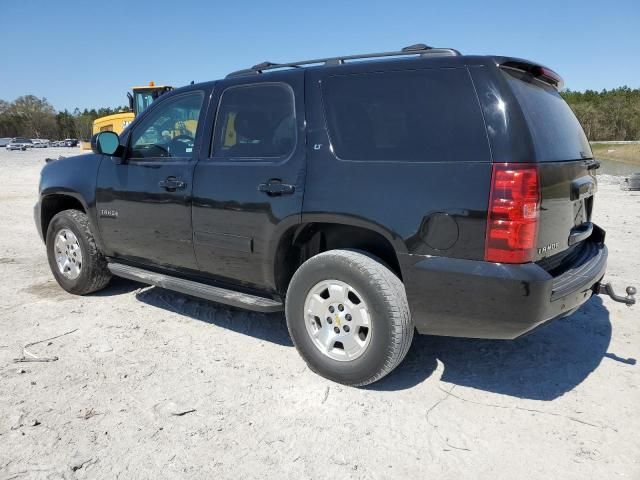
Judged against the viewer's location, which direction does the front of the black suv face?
facing away from the viewer and to the left of the viewer

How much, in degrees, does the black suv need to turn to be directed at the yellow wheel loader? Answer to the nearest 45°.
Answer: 0° — it already faces it
